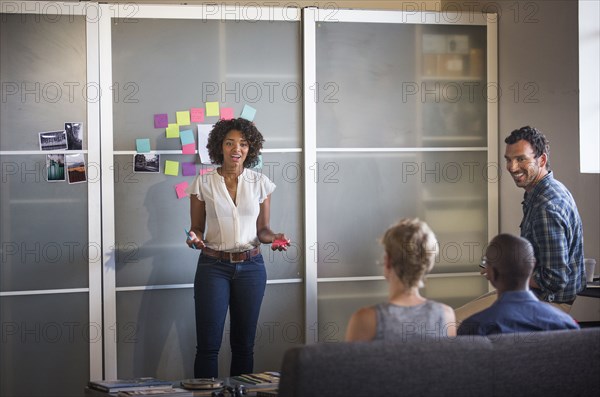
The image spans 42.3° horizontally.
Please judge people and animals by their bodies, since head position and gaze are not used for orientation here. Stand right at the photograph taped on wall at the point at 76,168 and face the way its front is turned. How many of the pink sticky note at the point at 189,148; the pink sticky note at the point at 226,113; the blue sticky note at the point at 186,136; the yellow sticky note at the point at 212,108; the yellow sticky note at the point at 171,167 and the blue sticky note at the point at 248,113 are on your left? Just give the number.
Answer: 6

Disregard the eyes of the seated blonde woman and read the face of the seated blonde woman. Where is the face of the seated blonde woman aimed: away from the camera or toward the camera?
away from the camera

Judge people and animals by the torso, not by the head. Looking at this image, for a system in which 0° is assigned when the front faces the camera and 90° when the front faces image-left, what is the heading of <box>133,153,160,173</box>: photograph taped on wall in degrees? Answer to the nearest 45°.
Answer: approximately 0°

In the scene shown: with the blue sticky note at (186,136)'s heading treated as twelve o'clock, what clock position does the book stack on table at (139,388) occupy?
The book stack on table is roughly at 12 o'clock from the blue sticky note.

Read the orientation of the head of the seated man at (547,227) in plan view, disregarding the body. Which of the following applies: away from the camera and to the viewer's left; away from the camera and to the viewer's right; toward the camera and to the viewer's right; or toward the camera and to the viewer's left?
toward the camera and to the viewer's left

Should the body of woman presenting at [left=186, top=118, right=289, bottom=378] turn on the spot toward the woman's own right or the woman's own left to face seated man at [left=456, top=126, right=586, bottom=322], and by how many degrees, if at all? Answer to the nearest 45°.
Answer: approximately 45° to the woman's own left

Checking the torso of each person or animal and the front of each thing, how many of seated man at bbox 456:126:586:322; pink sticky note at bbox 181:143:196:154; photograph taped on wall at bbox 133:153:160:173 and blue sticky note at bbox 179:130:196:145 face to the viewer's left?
1

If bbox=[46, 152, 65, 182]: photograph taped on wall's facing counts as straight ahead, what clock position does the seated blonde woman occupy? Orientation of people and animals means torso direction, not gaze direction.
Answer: The seated blonde woman is roughly at 11 o'clock from the photograph taped on wall.

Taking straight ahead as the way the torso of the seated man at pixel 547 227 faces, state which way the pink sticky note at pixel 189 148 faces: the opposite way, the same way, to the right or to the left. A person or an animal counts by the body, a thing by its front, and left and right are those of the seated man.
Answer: to the left
